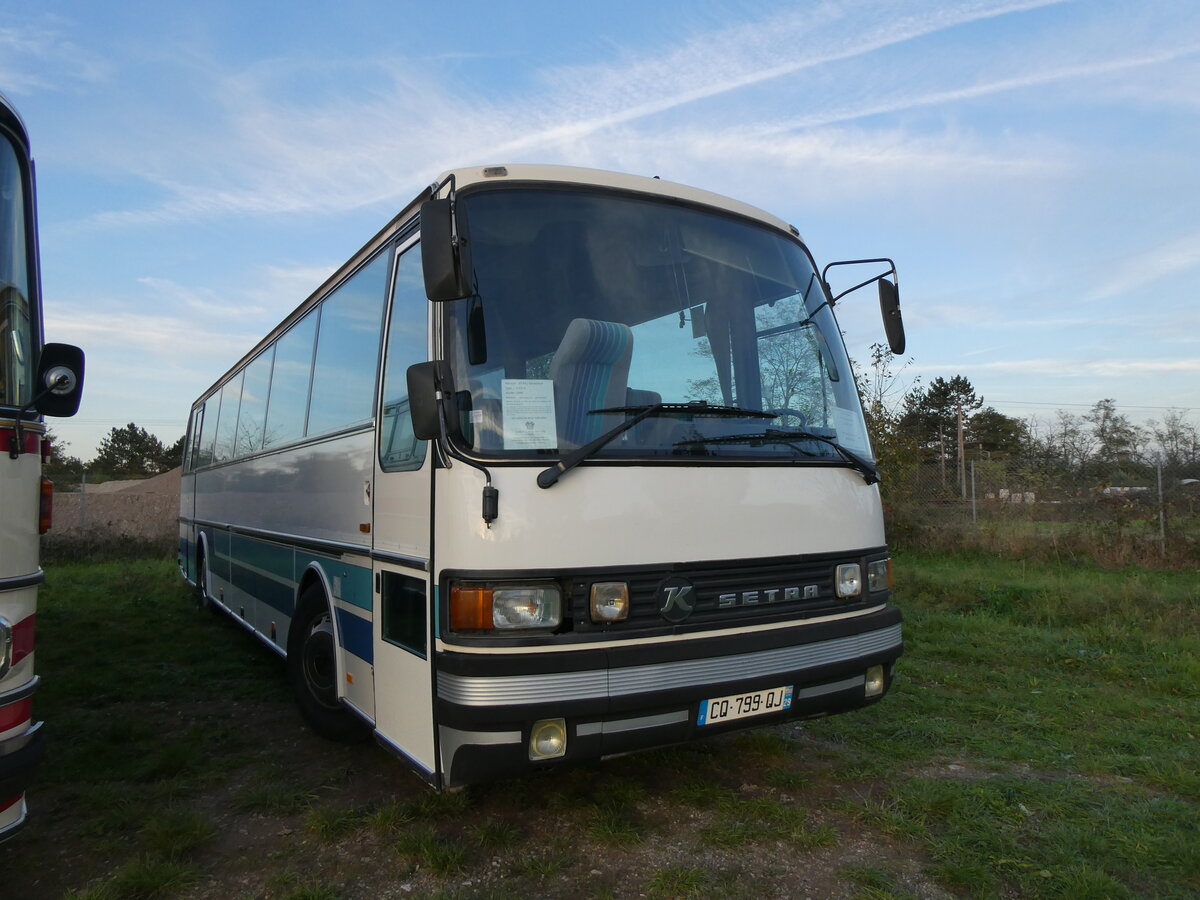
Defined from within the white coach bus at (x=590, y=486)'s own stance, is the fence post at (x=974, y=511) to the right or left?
on its left

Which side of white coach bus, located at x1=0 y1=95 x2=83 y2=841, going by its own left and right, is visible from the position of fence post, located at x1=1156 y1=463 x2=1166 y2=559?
left

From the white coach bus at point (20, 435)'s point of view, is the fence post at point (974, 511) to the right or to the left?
on its left

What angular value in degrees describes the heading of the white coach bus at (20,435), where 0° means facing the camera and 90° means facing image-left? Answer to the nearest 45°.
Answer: approximately 0°

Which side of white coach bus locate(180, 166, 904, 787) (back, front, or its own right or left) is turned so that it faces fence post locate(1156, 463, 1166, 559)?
left

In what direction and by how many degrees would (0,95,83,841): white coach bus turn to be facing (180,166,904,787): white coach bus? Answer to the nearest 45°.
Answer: approximately 90° to its left

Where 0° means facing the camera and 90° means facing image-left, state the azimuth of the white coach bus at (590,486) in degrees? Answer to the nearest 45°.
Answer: approximately 315°

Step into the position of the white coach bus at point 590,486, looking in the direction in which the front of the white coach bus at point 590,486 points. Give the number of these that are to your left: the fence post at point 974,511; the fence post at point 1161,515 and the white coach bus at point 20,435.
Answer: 2
